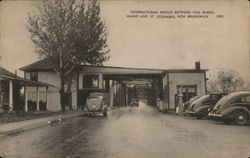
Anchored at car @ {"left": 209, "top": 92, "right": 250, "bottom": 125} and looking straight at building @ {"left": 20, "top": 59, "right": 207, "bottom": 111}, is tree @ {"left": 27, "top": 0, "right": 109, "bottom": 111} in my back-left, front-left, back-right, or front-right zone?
front-left

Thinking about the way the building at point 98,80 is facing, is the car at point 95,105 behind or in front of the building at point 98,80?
in front

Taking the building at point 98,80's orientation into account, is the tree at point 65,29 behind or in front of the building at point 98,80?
in front

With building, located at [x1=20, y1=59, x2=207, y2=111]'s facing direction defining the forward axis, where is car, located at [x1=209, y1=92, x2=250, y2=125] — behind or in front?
in front

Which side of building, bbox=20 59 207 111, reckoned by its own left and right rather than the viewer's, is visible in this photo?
front
